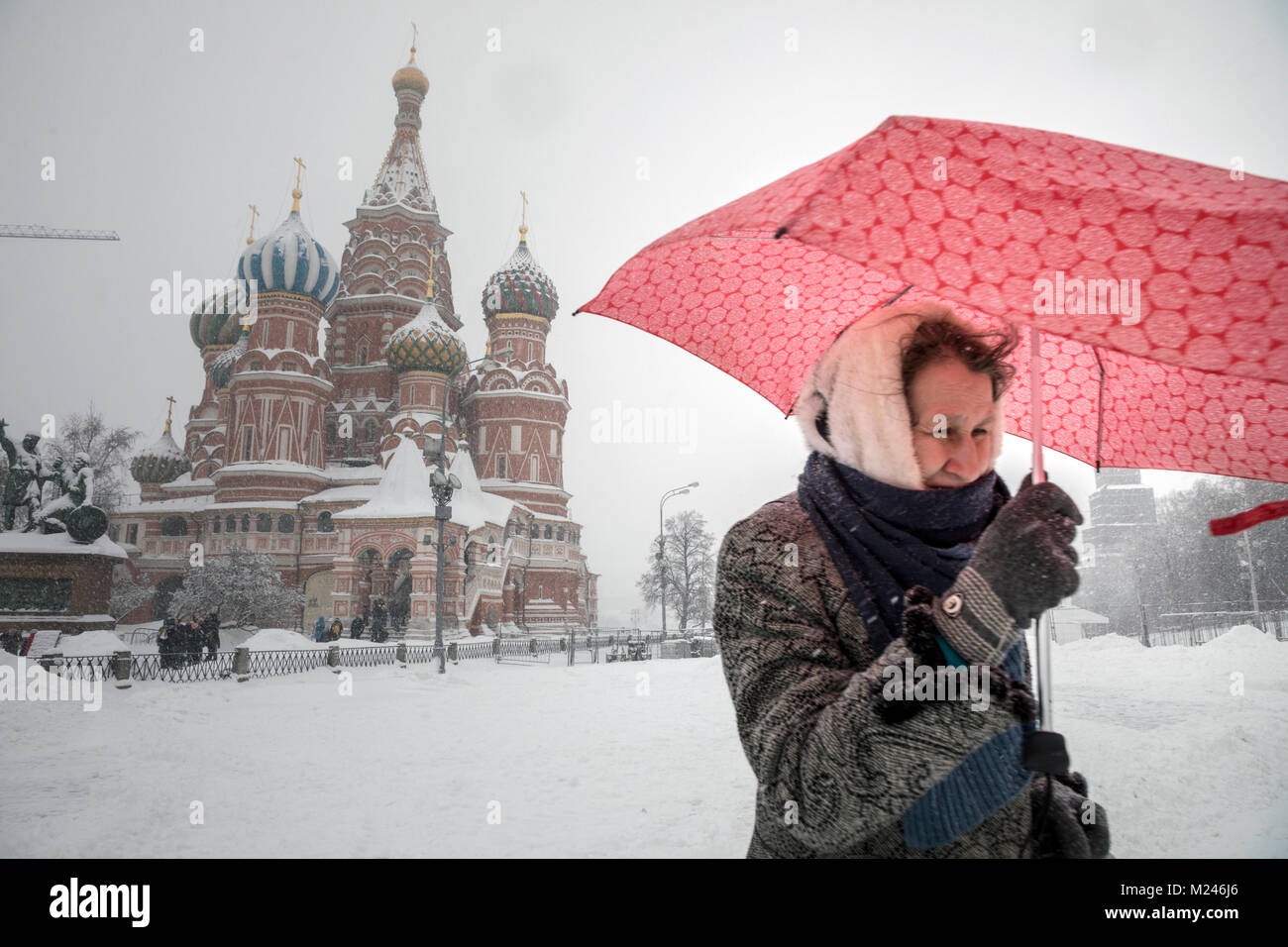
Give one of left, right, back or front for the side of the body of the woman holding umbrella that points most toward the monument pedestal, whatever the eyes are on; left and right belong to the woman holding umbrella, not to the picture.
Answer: back

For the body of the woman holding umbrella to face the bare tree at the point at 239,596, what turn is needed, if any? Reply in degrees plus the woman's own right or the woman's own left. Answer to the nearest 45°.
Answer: approximately 180°

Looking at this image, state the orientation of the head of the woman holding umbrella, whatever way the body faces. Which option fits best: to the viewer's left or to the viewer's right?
to the viewer's right

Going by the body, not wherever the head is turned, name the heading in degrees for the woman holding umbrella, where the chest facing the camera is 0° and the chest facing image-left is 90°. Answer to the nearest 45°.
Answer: approximately 315°

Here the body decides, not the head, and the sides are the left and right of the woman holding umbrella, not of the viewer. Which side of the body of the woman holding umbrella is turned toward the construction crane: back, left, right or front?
back

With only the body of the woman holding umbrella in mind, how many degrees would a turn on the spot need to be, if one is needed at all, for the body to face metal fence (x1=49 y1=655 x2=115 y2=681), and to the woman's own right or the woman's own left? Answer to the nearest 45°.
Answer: approximately 180°

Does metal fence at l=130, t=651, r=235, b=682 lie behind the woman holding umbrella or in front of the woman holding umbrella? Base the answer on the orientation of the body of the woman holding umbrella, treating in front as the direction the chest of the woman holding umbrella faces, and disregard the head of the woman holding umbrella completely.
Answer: behind

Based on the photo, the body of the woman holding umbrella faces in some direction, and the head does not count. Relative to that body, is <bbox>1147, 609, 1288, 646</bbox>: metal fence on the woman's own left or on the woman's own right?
on the woman's own left
